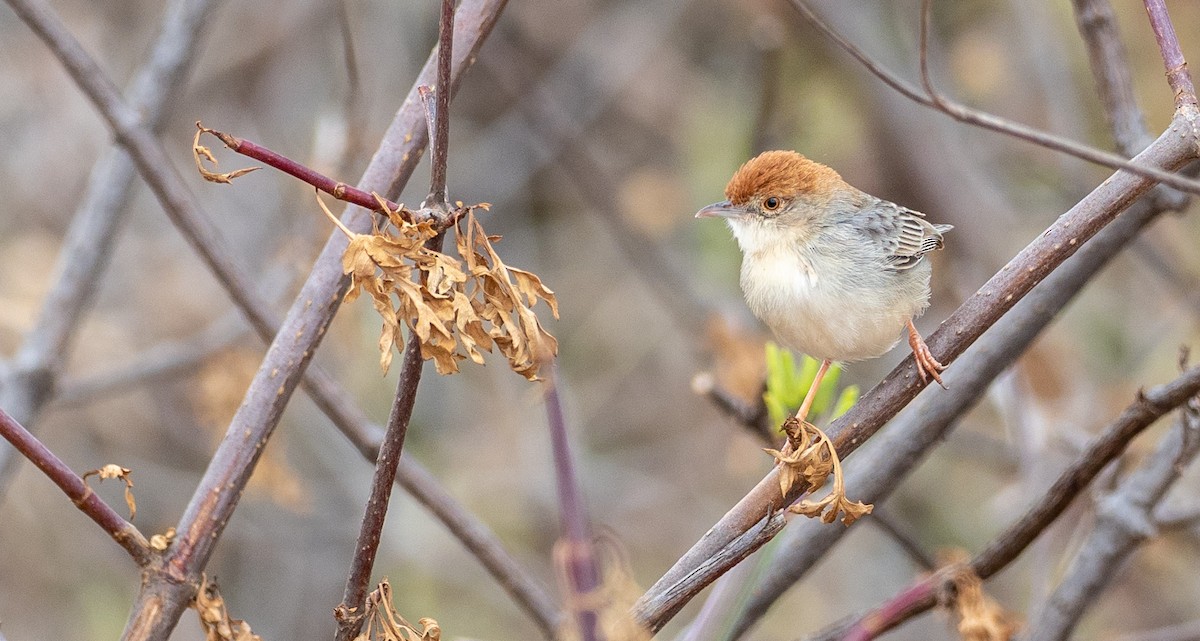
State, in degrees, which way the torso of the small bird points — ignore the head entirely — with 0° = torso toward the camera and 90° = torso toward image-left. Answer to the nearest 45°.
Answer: approximately 45°

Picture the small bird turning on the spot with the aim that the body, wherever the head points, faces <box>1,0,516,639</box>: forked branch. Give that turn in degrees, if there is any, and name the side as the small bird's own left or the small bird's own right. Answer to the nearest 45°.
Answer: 0° — it already faces it

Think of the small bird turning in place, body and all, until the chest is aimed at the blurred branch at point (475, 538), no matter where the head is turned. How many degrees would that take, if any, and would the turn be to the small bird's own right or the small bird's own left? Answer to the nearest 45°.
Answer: approximately 45° to the small bird's own right

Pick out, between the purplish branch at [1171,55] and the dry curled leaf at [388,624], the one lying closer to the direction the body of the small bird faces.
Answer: the dry curled leaf

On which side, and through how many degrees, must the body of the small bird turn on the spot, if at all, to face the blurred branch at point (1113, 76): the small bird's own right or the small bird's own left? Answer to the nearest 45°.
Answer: approximately 135° to the small bird's own left

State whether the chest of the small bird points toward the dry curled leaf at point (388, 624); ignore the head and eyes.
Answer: yes
